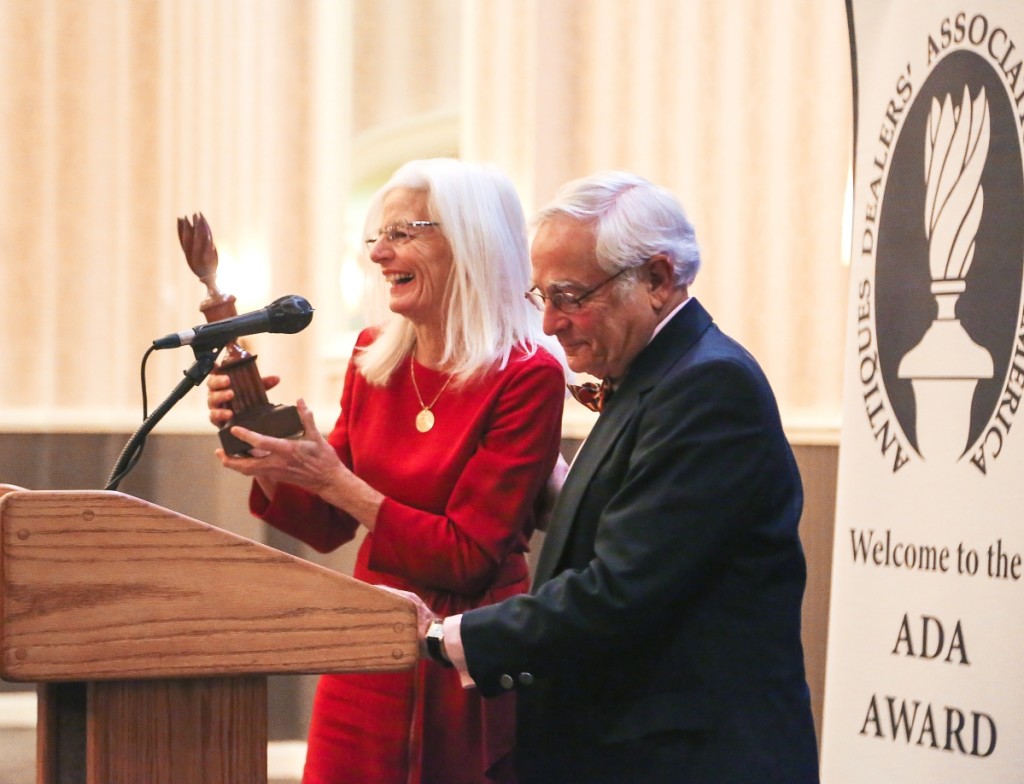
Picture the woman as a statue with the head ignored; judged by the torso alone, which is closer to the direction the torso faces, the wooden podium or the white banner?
the wooden podium

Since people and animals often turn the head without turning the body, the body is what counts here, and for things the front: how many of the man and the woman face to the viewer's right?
0

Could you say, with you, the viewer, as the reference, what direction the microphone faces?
facing to the right of the viewer

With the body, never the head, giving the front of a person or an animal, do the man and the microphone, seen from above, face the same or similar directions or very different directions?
very different directions

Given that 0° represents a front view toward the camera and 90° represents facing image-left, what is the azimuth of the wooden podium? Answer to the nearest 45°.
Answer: approximately 90°

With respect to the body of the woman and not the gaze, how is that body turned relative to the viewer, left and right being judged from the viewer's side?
facing the viewer and to the left of the viewer

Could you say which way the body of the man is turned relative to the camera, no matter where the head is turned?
to the viewer's left

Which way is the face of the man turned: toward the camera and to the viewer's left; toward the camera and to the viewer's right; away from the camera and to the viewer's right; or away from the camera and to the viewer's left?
toward the camera and to the viewer's left

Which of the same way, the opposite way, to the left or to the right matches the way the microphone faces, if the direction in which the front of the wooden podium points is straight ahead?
the opposite way
